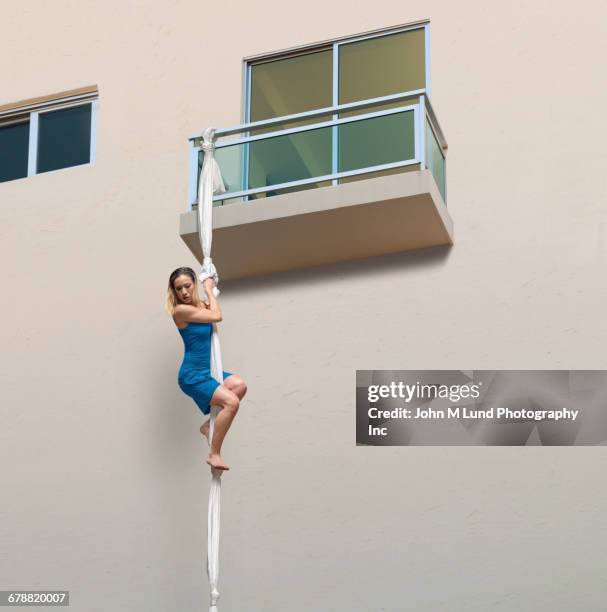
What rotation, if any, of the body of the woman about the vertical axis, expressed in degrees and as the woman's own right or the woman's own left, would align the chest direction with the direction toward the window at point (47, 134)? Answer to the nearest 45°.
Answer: approximately 135° to the woman's own left

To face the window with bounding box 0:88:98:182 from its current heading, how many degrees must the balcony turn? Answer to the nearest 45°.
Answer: approximately 135° to its right

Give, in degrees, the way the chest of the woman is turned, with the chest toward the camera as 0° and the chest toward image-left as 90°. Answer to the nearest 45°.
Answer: approximately 270°

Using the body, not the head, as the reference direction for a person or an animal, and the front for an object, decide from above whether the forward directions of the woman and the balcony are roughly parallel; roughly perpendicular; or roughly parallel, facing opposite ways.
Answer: roughly perpendicular

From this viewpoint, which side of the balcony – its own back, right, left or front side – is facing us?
front
